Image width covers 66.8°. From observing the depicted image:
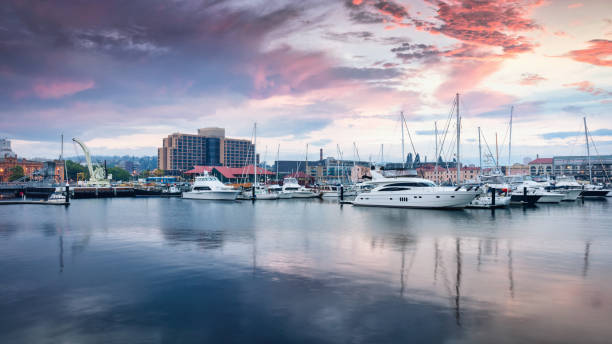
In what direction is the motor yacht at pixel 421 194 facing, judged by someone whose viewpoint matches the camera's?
facing to the right of the viewer
